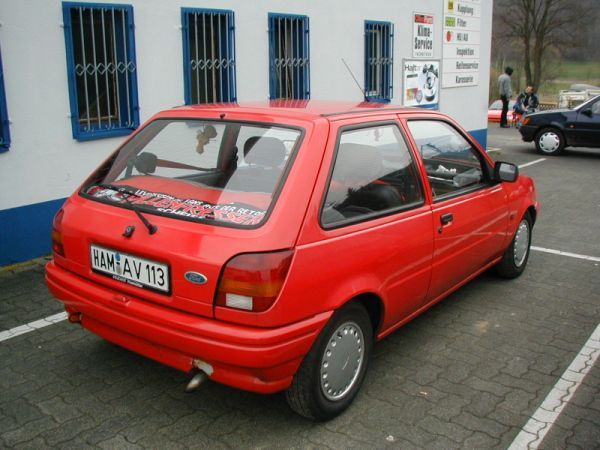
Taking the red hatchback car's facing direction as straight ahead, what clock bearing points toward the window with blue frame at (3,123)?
The window with blue frame is roughly at 9 o'clock from the red hatchback car.

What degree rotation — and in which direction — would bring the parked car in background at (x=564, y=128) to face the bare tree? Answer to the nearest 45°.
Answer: approximately 90° to its right

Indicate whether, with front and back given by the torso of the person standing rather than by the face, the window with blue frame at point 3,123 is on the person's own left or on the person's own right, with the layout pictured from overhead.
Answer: on the person's own right

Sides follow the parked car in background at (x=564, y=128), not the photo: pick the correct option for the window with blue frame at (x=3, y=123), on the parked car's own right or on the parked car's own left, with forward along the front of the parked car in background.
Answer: on the parked car's own left

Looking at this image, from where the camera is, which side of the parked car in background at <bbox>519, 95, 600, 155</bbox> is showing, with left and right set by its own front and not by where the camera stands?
left

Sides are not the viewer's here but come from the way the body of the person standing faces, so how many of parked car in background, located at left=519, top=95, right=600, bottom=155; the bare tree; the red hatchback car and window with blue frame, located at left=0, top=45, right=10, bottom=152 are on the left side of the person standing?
1

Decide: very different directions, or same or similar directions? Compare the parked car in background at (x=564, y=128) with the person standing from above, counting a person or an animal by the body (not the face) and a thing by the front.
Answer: very different directions

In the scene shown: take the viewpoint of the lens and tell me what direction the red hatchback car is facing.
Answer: facing away from the viewer and to the right of the viewer

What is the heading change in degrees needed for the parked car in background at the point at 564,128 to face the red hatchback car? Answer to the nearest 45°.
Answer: approximately 90° to its left

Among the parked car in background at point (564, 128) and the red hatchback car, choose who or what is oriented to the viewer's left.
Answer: the parked car in background
